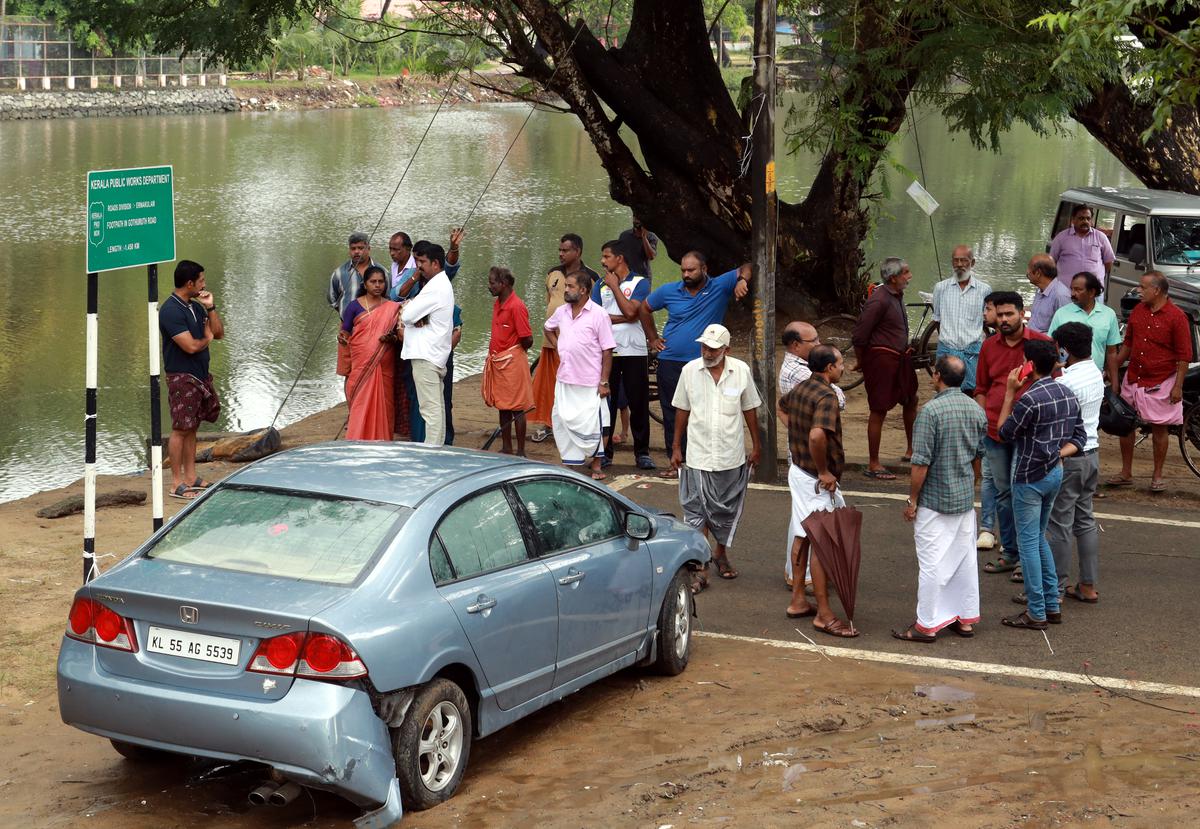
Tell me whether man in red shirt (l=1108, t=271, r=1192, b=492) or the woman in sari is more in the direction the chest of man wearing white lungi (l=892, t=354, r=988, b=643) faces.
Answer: the woman in sari

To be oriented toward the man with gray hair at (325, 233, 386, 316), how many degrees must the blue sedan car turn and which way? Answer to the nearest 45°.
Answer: approximately 45° to its left

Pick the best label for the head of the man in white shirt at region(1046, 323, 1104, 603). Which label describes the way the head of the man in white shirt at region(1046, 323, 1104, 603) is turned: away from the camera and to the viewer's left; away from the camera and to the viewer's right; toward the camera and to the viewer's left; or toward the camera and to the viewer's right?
away from the camera and to the viewer's left

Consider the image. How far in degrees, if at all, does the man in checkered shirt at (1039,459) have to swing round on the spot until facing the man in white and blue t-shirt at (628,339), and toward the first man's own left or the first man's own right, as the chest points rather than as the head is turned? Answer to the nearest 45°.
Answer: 0° — they already face them

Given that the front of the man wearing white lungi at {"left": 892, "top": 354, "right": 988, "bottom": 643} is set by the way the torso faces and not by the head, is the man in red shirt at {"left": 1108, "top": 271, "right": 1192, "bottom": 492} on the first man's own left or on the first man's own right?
on the first man's own right

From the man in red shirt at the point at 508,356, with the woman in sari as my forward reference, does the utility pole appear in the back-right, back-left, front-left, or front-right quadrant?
back-left

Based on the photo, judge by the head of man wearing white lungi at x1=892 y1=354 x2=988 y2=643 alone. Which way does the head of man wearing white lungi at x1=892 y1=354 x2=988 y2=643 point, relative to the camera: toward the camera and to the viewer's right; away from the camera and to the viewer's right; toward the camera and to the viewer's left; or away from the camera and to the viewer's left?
away from the camera and to the viewer's left

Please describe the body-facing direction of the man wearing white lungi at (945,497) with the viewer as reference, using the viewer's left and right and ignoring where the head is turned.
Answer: facing away from the viewer and to the left of the viewer

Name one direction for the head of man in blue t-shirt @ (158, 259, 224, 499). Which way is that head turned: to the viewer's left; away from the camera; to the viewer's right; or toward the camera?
to the viewer's right

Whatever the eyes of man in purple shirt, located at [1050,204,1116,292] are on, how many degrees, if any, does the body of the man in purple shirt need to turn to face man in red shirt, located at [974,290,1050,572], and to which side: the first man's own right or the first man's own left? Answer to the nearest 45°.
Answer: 0° — they already face them

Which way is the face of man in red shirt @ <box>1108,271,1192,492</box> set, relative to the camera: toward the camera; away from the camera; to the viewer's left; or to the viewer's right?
to the viewer's left

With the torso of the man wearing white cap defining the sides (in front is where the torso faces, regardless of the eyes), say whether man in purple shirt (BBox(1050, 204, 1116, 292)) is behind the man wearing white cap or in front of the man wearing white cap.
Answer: behind

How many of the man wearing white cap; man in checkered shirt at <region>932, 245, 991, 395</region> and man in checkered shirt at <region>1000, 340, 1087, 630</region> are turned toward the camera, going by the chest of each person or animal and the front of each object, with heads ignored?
2

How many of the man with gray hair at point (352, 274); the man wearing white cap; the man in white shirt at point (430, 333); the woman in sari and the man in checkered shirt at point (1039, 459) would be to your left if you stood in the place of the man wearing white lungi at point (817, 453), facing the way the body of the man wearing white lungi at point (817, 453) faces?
4
